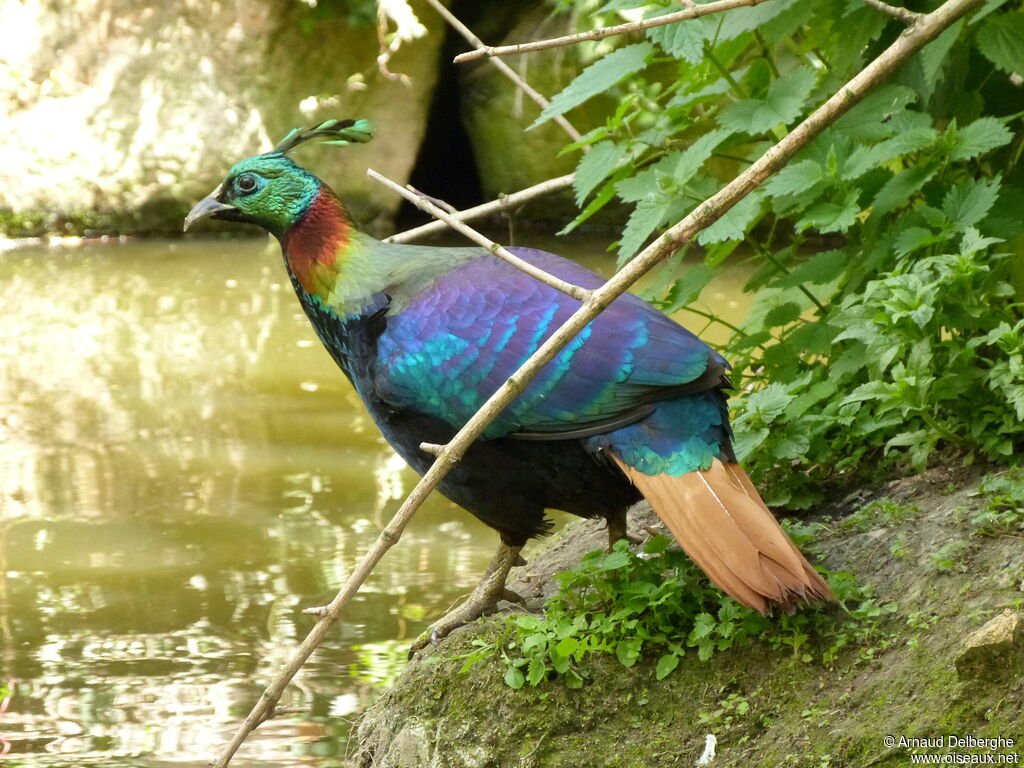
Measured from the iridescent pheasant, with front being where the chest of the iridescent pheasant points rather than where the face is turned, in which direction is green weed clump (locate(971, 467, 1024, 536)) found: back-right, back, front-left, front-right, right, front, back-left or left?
back

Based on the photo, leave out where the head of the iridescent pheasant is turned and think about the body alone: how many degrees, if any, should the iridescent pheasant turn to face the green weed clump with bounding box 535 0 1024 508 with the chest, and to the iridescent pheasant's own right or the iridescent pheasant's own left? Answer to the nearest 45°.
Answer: approximately 135° to the iridescent pheasant's own right

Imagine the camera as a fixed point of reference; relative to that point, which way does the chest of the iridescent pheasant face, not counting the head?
to the viewer's left
